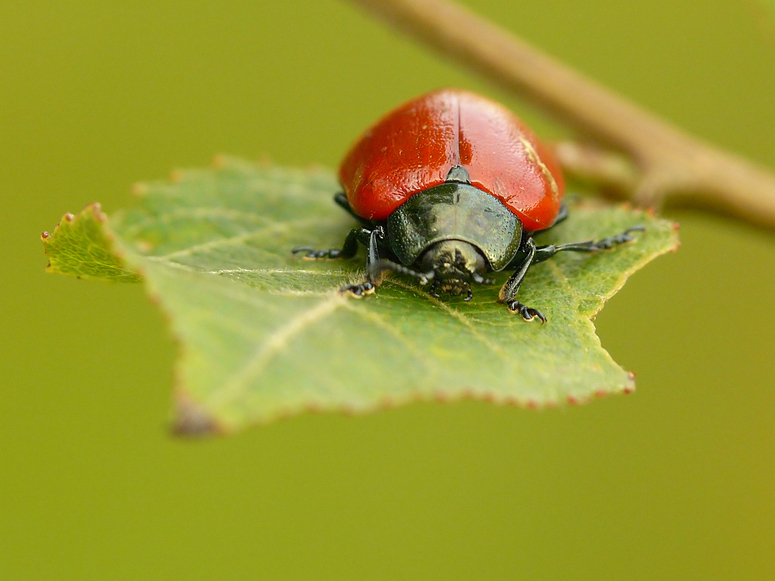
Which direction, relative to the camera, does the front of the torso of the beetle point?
toward the camera
